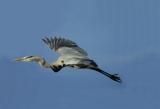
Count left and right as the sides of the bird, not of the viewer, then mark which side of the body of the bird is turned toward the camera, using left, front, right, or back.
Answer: left
